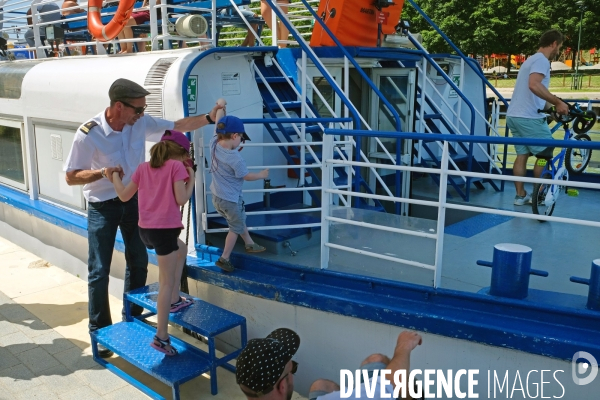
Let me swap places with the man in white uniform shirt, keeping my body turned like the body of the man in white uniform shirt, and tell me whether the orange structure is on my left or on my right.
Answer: on my left

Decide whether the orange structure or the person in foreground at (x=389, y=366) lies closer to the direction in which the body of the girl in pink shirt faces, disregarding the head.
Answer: the orange structure

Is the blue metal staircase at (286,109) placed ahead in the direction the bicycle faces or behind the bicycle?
behind

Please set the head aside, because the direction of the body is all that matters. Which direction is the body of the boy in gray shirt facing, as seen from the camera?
to the viewer's right

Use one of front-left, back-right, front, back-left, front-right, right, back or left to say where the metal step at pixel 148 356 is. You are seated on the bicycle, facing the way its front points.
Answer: back

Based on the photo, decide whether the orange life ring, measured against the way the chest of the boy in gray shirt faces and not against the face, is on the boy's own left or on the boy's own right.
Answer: on the boy's own left

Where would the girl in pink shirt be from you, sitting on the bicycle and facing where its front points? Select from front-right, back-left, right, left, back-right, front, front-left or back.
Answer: back

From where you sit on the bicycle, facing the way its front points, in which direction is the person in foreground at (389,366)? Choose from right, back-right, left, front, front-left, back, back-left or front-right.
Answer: back-right

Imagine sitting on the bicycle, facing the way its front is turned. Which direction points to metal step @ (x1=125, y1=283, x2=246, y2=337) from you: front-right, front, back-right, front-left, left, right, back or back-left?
back

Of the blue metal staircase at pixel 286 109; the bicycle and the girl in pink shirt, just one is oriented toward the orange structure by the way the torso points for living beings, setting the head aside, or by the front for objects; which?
the girl in pink shirt

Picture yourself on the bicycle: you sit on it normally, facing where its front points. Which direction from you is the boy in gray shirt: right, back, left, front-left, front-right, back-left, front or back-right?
back

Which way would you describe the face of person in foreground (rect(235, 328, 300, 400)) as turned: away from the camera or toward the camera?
away from the camera
